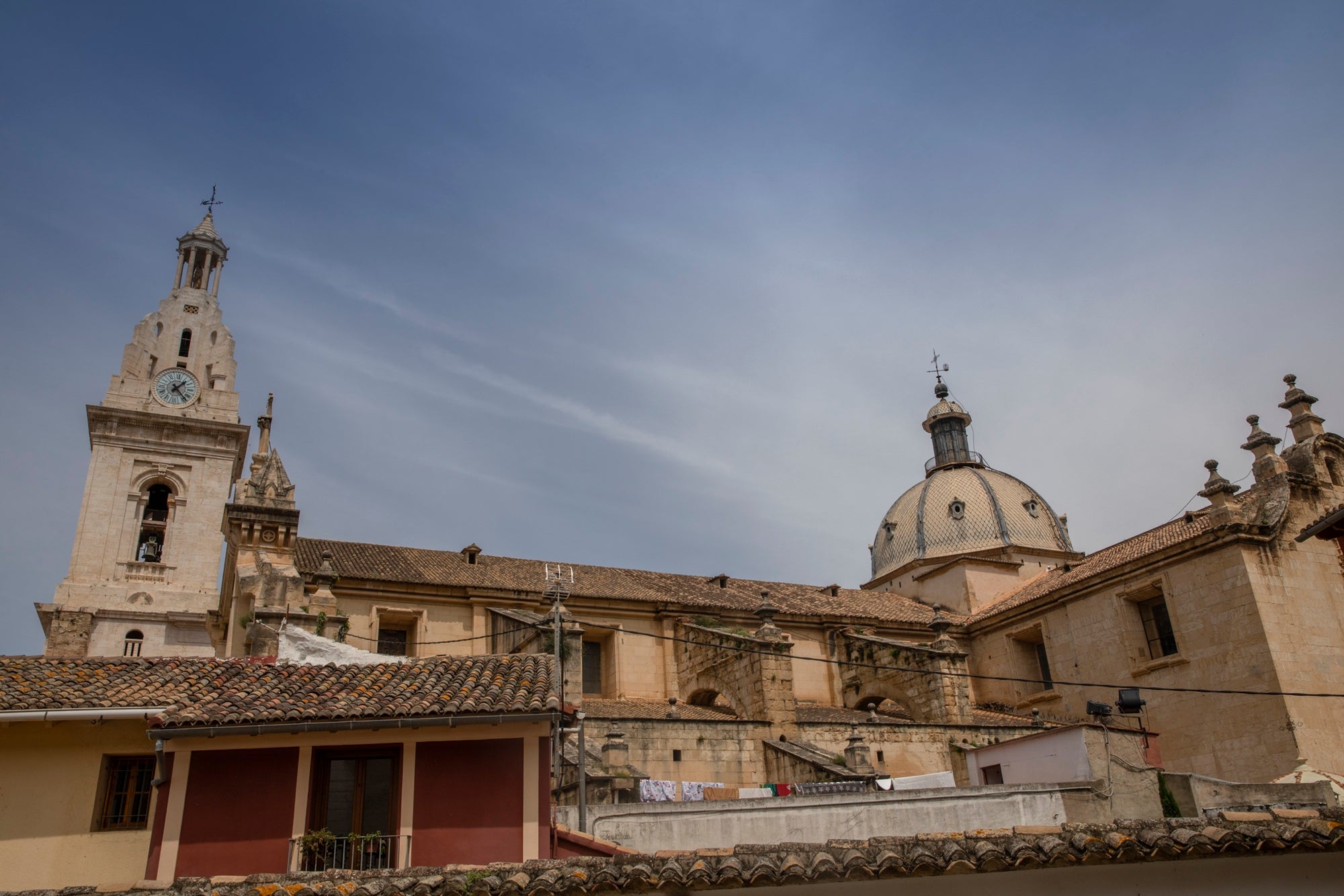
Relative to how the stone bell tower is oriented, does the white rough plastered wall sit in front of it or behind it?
in front

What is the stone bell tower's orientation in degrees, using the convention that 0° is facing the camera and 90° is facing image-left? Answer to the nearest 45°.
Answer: approximately 0°

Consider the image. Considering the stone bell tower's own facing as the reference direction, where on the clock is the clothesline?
The clothesline is roughly at 11 o'clock from the stone bell tower.

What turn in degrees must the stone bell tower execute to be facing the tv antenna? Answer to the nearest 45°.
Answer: approximately 45° to its left

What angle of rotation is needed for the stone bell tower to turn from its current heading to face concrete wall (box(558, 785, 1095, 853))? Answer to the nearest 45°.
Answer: approximately 45° to its left

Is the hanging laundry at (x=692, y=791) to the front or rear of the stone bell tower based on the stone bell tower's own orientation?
to the front
